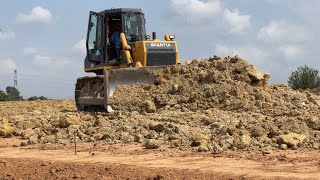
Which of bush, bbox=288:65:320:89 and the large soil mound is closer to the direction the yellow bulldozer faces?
the large soil mound
